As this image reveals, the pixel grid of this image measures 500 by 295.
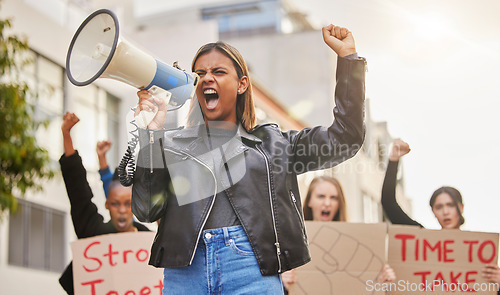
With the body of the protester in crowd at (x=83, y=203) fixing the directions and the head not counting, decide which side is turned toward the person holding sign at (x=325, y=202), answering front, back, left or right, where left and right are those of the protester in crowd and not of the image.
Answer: left

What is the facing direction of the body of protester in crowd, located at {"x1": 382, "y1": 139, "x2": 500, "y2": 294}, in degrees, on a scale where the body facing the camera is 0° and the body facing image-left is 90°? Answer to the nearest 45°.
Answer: approximately 0°

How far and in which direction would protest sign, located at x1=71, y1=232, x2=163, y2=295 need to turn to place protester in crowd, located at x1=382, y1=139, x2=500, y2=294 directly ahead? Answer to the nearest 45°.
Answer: approximately 90° to its left

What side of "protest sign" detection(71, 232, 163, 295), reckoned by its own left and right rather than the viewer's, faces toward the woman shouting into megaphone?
front

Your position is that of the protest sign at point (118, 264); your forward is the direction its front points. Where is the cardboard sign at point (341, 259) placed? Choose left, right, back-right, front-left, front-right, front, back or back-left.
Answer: left

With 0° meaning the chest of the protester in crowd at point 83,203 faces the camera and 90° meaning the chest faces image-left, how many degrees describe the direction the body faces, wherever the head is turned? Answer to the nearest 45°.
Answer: approximately 0°
